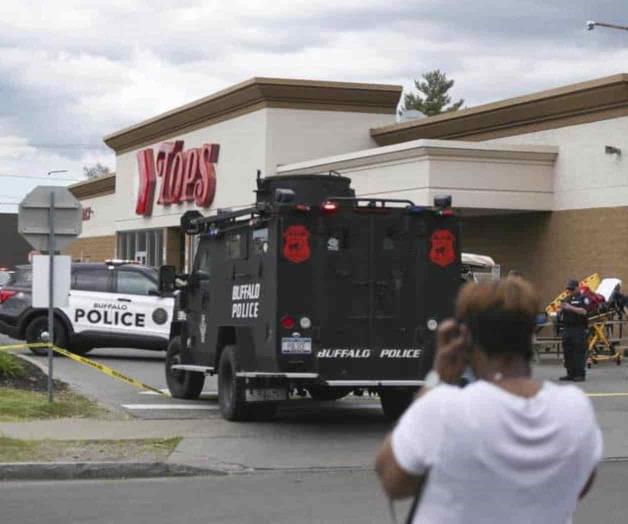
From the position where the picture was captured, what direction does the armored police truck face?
facing away from the viewer and to the left of the viewer

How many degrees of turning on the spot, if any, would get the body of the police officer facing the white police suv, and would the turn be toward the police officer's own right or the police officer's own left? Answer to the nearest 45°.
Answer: approximately 45° to the police officer's own right

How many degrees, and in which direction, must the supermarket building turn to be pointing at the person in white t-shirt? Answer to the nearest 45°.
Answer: approximately 45° to its left

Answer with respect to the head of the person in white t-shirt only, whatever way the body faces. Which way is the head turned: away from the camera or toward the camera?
away from the camera

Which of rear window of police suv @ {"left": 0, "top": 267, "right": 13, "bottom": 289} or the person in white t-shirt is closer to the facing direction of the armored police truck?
the rear window of police suv
